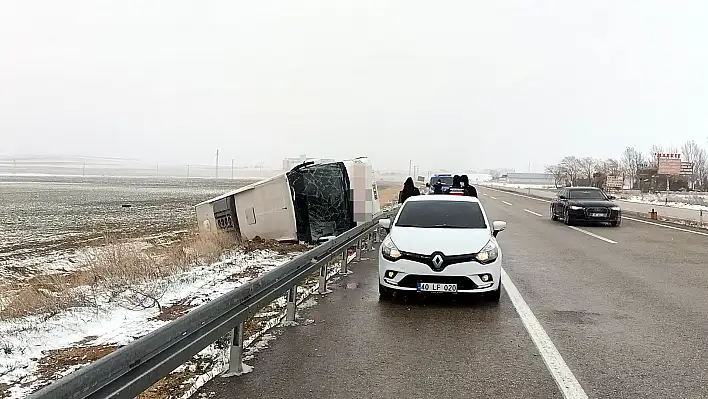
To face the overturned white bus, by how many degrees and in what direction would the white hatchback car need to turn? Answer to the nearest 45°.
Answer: approximately 135° to its right

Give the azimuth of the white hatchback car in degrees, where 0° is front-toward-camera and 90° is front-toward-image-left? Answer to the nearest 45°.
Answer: approximately 0°

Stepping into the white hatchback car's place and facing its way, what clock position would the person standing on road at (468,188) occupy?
The person standing on road is roughly at 6 o'clock from the white hatchback car.

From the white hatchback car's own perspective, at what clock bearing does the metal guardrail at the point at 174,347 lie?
The metal guardrail is roughly at 1 o'clock from the white hatchback car.

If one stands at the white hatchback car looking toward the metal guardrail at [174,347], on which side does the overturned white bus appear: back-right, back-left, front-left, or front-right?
back-right

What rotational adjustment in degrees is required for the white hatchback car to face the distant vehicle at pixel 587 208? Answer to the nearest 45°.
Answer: approximately 180°

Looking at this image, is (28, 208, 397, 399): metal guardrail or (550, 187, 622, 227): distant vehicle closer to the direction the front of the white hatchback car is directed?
the metal guardrail

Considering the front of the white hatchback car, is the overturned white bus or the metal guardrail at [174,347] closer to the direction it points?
the metal guardrail
